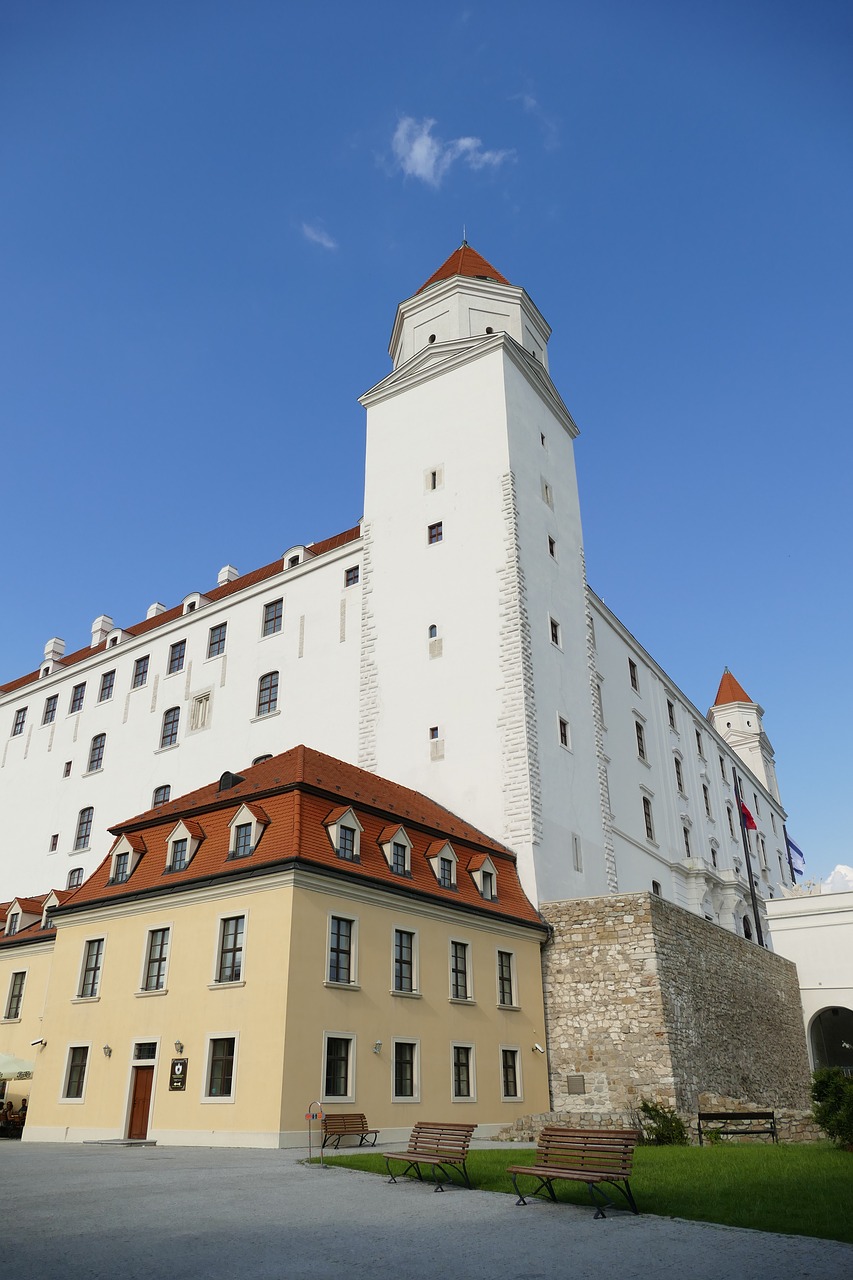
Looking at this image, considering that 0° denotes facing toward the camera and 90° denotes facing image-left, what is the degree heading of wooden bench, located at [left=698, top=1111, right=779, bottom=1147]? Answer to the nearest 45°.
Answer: approximately 0°

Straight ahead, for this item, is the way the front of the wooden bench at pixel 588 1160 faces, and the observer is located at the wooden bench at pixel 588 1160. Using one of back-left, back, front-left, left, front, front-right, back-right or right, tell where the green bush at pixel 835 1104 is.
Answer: back

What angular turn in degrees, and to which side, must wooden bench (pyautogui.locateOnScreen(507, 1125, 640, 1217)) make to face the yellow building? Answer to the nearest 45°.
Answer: approximately 90° to its right

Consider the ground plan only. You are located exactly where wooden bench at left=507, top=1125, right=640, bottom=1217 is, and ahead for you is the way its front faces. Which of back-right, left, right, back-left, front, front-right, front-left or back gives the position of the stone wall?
back-right

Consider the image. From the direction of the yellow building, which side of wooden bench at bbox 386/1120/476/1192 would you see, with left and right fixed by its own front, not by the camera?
right

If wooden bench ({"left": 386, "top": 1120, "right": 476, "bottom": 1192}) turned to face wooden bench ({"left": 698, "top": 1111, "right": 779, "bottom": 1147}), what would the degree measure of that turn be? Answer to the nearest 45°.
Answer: approximately 180°

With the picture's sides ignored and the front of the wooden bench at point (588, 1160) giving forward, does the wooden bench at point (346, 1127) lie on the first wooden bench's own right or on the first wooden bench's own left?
on the first wooden bench's own right

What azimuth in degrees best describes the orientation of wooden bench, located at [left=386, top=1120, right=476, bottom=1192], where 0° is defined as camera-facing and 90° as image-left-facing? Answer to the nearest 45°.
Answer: approximately 45°
